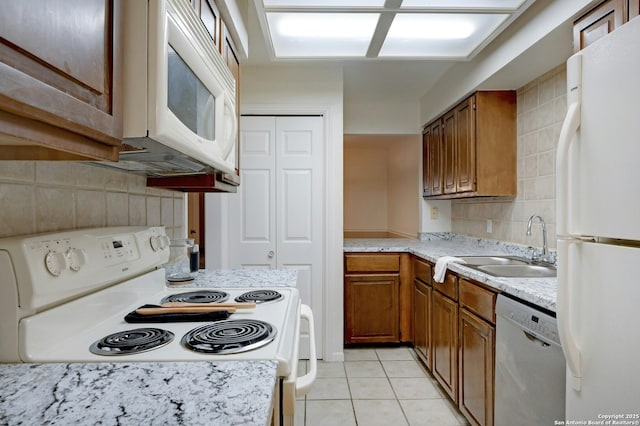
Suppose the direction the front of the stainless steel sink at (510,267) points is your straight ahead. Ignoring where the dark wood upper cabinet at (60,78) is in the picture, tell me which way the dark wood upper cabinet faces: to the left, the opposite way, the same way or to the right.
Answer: the opposite way

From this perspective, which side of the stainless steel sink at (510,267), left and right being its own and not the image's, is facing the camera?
left

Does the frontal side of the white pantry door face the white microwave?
yes

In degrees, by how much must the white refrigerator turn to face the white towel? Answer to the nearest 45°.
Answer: approximately 90° to its right

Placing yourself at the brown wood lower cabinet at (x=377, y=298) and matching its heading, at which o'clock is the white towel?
The white towel is roughly at 11 o'clock from the brown wood lower cabinet.
